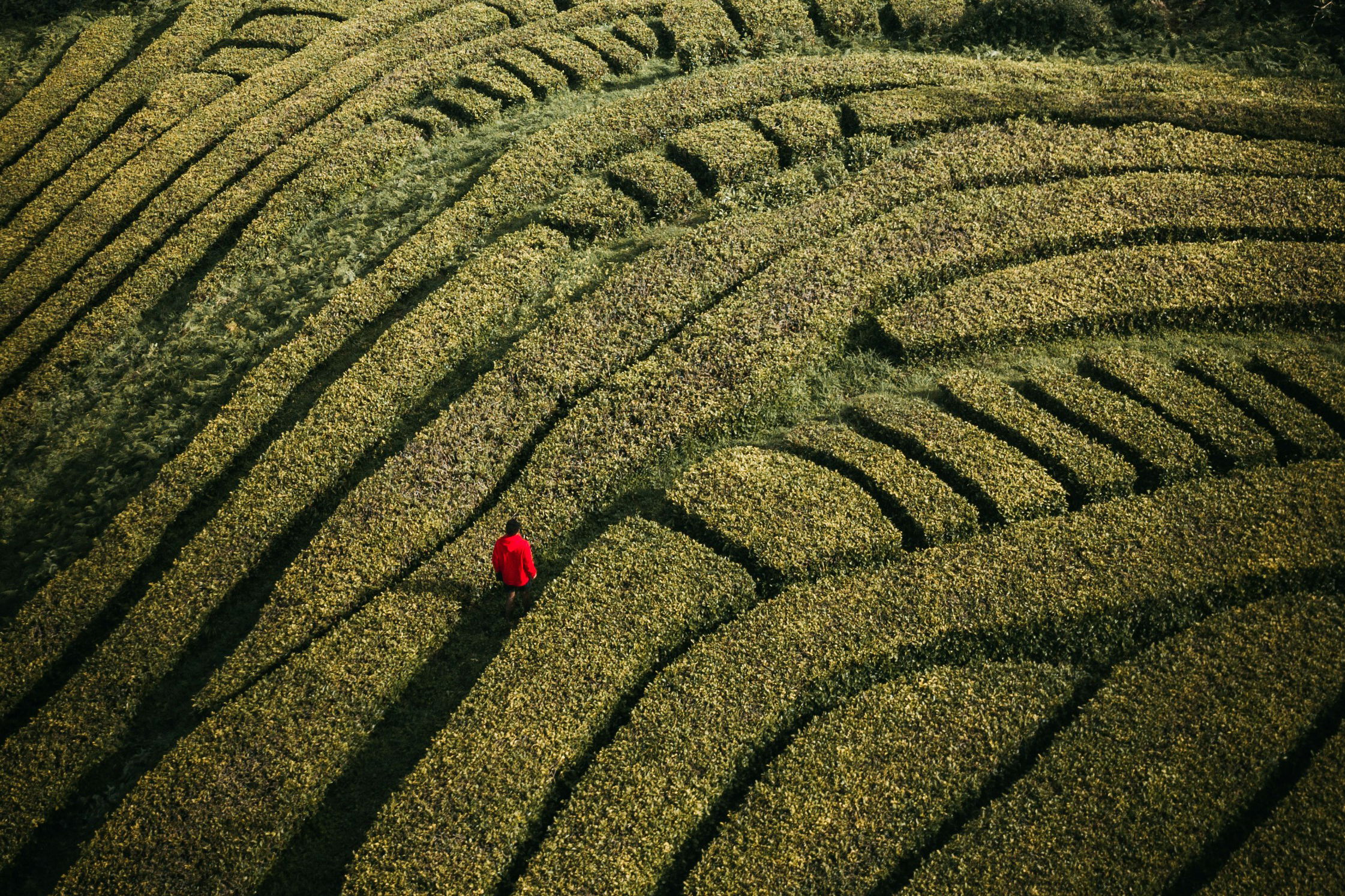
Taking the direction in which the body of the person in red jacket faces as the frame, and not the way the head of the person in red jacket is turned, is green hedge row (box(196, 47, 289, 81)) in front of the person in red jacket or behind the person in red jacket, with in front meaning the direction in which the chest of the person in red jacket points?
in front

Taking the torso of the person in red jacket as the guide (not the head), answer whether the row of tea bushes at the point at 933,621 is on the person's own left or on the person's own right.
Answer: on the person's own right

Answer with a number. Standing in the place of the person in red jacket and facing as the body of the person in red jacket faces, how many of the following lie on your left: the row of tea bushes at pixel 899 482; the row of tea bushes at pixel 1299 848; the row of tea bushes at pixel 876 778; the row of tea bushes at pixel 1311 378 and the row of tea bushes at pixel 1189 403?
0

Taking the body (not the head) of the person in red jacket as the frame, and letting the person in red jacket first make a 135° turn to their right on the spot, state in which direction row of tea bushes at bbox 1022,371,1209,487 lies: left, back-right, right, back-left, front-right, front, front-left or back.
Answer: front-left

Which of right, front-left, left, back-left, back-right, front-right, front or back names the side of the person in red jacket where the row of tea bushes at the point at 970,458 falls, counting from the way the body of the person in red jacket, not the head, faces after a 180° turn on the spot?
left

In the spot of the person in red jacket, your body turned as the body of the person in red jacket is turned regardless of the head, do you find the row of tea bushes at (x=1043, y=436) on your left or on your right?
on your right

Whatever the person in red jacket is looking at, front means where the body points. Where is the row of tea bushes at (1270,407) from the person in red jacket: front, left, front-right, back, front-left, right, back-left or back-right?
right

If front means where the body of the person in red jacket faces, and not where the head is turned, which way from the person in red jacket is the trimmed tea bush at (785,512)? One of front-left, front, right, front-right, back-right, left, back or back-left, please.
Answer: right

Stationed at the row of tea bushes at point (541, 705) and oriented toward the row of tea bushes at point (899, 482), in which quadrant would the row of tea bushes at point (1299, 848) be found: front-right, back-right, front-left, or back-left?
front-right

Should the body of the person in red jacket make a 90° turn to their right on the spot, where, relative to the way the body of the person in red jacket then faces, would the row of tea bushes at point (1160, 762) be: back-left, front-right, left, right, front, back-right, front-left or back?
front-right

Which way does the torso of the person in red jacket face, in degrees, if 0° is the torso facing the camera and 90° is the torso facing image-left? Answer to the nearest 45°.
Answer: approximately 180°

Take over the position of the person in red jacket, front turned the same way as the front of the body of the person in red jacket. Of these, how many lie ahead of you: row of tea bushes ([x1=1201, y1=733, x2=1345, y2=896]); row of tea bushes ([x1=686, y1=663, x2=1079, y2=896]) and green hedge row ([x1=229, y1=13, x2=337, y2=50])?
1

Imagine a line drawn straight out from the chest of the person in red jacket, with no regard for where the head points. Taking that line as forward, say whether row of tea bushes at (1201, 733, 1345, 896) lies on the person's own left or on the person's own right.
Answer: on the person's own right
